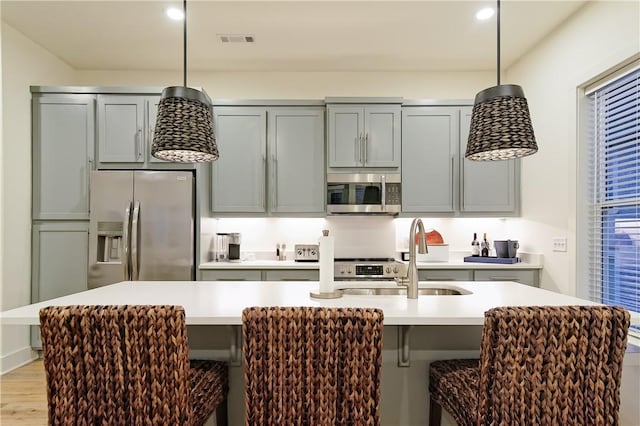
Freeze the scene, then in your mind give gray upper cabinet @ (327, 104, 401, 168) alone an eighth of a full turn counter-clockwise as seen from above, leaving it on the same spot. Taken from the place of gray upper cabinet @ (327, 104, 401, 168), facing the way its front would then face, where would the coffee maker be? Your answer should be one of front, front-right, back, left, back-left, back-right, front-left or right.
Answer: back-right

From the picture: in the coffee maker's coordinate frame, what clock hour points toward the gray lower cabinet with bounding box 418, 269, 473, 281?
The gray lower cabinet is roughly at 10 o'clock from the coffee maker.

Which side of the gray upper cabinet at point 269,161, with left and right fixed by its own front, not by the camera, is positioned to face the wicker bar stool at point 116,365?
front

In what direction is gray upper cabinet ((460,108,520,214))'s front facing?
toward the camera

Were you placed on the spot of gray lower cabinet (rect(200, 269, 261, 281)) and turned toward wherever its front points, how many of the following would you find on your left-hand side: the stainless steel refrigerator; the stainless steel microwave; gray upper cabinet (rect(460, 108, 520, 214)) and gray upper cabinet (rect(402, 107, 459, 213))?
3

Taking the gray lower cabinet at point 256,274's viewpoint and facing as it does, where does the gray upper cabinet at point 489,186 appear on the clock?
The gray upper cabinet is roughly at 9 o'clock from the gray lower cabinet.

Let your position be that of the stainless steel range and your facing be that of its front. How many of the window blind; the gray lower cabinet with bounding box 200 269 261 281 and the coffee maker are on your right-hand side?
2

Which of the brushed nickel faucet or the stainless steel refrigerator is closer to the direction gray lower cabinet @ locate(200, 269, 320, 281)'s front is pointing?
the brushed nickel faucet

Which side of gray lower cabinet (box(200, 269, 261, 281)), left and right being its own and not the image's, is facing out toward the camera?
front

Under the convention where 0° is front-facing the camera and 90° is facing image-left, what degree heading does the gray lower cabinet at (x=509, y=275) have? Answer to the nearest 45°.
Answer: approximately 0°

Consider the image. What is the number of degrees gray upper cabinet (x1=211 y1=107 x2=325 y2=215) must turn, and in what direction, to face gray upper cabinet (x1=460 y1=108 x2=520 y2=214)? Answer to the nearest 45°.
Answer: approximately 90° to its left

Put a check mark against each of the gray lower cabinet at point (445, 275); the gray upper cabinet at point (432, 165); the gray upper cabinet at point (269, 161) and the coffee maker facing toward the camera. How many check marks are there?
4

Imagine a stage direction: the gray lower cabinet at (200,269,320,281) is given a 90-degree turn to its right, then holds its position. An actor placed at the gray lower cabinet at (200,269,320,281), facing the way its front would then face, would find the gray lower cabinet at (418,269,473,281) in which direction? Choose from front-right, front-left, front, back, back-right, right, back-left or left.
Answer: back

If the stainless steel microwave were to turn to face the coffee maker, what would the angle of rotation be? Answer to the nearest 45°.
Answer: approximately 90° to its right

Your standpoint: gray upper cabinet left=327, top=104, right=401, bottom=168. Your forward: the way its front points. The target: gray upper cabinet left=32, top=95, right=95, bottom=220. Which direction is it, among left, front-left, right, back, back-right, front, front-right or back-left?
right

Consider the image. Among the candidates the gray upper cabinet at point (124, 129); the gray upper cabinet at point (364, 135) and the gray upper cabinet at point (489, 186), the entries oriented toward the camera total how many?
3

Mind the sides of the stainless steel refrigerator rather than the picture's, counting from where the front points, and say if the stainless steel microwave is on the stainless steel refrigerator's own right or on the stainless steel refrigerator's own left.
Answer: on the stainless steel refrigerator's own left

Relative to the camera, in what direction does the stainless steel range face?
facing the viewer
